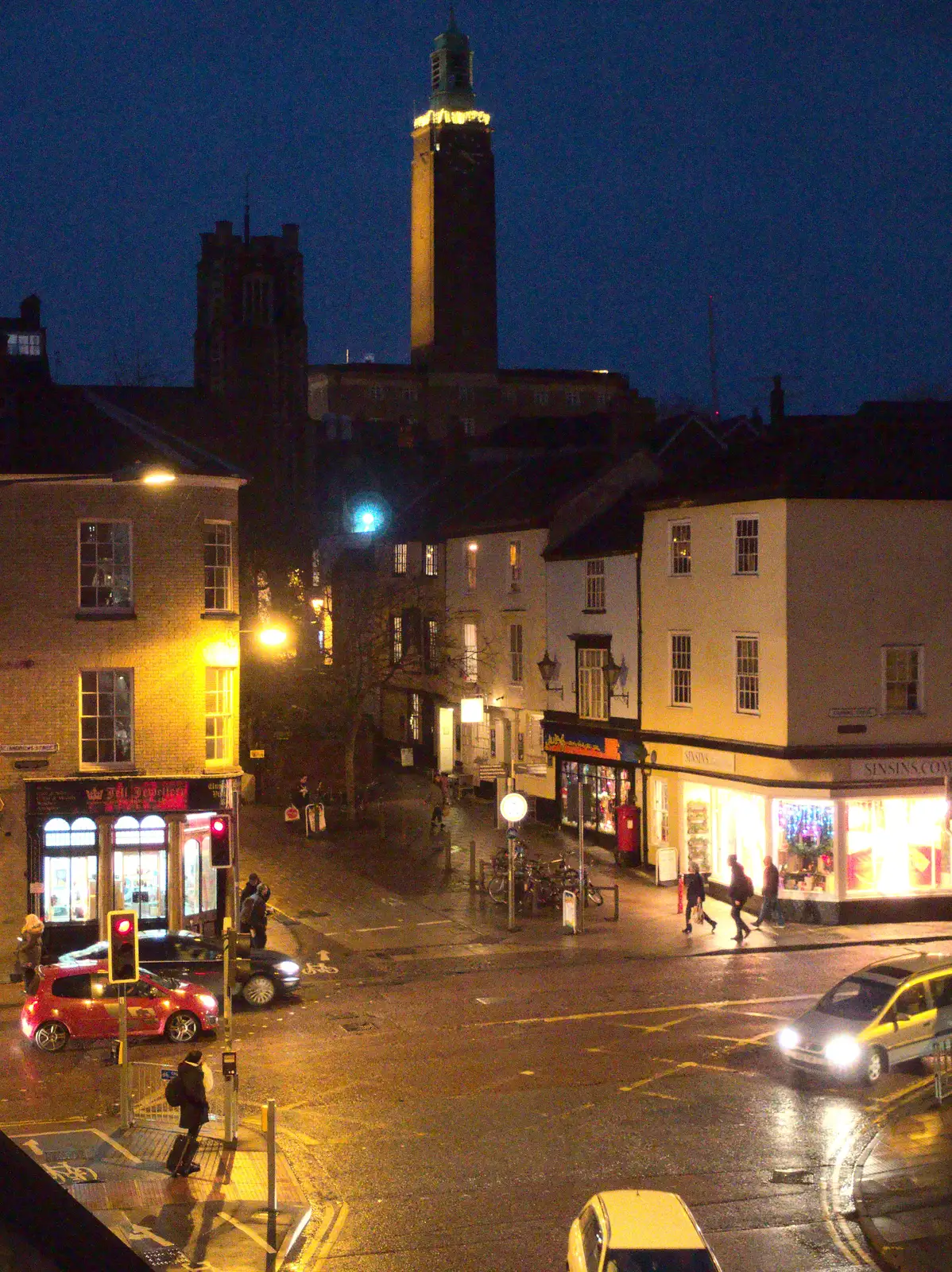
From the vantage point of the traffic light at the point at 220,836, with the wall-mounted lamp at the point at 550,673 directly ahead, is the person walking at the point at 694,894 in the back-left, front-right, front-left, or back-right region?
front-right

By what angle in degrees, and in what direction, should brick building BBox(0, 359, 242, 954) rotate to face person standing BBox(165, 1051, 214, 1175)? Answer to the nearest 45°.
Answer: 0° — it already faces them

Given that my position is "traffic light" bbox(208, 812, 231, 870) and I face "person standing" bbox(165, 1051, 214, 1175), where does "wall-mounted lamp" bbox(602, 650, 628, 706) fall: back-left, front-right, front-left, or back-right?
back-left

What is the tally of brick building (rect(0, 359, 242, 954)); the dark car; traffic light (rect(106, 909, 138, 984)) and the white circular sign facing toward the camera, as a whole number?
3

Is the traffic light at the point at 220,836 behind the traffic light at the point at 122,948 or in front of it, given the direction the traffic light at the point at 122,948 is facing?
behind

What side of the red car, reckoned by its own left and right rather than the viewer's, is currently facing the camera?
right

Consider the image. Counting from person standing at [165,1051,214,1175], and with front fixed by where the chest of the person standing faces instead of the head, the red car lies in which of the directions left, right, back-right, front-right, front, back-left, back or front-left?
front-left

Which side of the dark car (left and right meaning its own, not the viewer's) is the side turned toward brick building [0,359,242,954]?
left

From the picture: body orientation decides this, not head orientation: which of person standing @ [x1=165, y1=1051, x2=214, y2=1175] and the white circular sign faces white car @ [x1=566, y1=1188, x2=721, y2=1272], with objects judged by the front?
the white circular sign

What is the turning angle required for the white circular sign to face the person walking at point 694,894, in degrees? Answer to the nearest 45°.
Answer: approximately 90° to its left

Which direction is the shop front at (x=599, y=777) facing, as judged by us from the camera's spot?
facing the viewer and to the left of the viewer

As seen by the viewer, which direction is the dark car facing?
to the viewer's right

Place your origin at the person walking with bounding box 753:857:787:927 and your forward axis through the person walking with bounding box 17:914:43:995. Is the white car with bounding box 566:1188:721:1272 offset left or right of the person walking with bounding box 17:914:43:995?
left

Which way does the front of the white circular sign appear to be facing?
toward the camera

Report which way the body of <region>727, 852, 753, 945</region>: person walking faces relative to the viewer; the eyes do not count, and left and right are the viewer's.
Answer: facing to the left of the viewer

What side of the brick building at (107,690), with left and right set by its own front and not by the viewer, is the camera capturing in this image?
front
